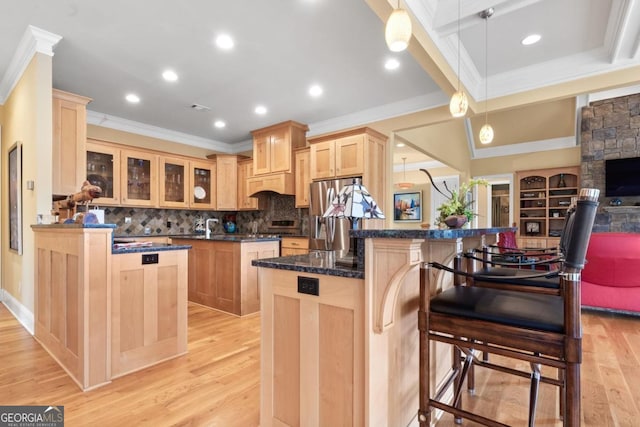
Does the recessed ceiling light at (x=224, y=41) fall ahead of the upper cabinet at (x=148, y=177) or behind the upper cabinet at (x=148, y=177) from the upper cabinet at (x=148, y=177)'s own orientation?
ahead

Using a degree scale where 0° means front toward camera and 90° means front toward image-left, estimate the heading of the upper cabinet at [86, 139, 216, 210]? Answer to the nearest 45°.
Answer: approximately 315°

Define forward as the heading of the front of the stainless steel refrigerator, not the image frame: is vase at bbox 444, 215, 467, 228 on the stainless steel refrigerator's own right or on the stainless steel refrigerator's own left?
on the stainless steel refrigerator's own left

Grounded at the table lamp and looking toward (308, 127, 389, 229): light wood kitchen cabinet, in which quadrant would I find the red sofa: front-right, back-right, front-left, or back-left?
front-right

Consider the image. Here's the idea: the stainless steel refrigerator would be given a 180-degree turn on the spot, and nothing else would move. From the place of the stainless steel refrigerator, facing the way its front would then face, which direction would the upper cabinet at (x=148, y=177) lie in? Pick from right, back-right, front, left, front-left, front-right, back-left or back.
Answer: back-left

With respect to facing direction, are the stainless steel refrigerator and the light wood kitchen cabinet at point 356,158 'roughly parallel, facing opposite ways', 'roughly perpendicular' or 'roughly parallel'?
roughly parallel

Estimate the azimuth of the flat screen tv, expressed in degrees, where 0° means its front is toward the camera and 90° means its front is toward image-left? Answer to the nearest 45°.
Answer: approximately 45°

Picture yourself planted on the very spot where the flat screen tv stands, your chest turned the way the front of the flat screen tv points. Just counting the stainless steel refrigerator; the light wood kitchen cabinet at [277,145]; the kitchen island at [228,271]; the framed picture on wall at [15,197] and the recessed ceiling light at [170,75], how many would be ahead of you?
5

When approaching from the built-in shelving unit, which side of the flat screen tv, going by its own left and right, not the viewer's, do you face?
right

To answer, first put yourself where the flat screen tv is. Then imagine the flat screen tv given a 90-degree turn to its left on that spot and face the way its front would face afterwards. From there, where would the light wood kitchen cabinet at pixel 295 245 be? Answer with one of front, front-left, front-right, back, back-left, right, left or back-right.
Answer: right

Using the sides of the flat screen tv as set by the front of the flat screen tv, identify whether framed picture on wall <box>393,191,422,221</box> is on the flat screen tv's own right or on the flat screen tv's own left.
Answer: on the flat screen tv's own right

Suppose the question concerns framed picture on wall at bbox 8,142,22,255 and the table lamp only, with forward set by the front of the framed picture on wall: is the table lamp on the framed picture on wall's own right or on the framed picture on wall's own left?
on the framed picture on wall's own left

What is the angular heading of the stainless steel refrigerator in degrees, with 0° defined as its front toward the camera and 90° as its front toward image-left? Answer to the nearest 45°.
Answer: approximately 45°

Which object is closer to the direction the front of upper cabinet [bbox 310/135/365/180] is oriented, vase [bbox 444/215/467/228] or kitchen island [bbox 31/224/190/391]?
the kitchen island

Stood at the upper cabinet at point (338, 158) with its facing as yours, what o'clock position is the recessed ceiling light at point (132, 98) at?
The recessed ceiling light is roughly at 1 o'clock from the upper cabinet.
